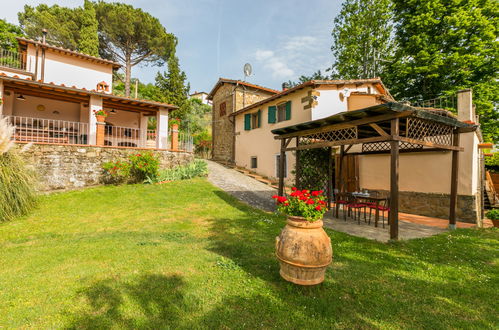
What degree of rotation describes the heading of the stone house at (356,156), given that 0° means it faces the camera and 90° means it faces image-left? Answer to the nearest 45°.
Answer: approximately 45°

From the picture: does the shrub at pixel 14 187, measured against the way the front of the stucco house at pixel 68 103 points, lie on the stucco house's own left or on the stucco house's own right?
on the stucco house's own right

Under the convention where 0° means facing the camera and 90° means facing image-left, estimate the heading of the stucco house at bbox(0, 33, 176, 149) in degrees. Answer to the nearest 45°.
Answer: approximately 315°

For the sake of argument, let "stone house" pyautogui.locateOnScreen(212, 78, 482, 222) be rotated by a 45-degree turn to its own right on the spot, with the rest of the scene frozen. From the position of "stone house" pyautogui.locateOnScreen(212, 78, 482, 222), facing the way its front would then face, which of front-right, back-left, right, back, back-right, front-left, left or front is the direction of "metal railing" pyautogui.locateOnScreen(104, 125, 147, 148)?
front

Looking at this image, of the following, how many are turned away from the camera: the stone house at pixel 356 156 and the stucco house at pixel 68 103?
0
